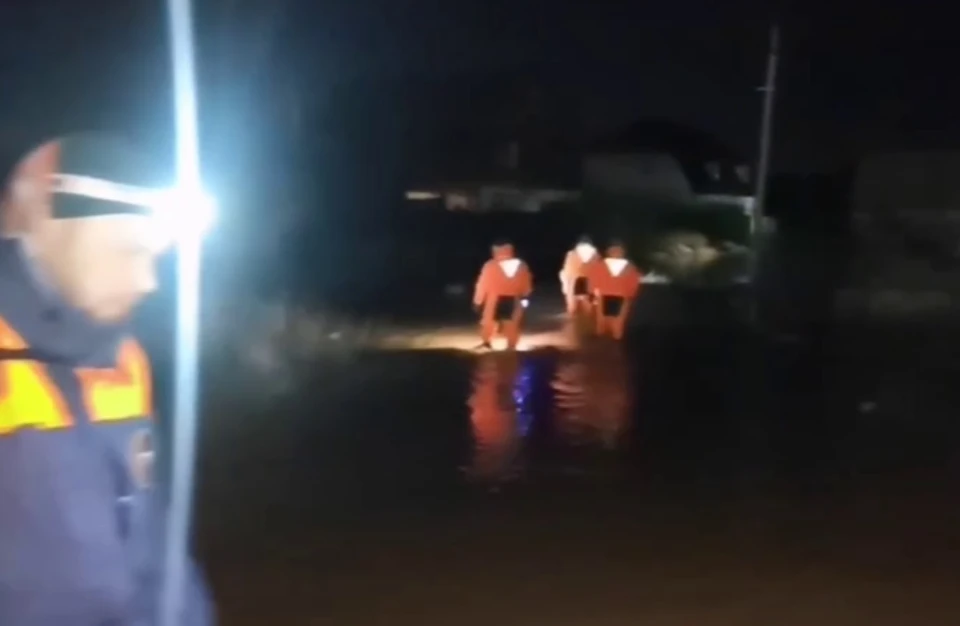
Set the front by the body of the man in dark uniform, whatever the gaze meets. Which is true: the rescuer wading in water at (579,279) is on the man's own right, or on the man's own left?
on the man's own left

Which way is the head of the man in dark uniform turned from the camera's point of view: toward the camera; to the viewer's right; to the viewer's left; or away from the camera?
to the viewer's right

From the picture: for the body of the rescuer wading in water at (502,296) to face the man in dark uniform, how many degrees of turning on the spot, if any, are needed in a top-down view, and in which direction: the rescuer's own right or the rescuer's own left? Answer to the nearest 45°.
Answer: approximately 180°

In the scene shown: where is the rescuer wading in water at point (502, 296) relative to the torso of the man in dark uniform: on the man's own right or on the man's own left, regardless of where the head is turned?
on the man's own left

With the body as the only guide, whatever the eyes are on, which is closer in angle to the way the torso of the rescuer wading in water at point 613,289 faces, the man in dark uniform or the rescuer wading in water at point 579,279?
the rescuer wading in water

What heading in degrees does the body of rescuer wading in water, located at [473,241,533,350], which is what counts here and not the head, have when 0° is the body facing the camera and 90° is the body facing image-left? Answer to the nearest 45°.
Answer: approximately 180°

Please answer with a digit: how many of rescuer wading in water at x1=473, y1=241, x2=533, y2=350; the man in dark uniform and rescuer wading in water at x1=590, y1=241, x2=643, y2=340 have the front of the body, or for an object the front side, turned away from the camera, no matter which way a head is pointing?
2

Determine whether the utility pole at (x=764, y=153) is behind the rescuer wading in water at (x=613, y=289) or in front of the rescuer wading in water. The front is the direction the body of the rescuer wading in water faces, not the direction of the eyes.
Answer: in front

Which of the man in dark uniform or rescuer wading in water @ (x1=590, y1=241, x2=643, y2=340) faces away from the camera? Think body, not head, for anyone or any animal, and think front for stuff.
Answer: the rescuer wading in water

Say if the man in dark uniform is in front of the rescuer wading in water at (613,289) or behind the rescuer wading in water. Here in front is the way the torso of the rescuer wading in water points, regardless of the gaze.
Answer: behind

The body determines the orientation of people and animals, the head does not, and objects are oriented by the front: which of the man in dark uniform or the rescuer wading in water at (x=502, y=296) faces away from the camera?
the rescuer wading in water

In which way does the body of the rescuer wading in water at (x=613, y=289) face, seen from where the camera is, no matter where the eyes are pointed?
away from the camera

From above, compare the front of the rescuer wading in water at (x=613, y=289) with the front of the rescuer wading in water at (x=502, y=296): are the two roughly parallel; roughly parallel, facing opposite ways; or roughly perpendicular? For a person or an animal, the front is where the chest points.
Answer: roughly parallel

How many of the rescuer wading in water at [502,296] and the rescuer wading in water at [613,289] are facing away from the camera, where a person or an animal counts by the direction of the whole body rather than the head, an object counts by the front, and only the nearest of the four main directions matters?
2

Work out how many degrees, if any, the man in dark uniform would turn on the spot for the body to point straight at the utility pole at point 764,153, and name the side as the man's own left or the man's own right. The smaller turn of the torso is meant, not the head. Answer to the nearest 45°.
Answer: approximately 90° to the man's own left
